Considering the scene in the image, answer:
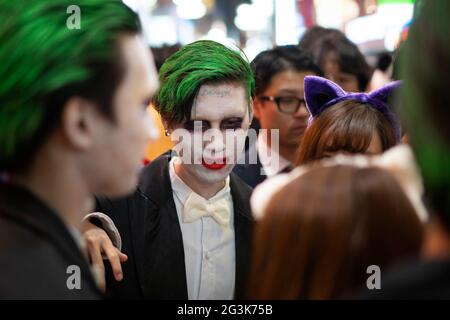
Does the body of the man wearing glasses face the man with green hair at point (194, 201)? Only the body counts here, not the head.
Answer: no

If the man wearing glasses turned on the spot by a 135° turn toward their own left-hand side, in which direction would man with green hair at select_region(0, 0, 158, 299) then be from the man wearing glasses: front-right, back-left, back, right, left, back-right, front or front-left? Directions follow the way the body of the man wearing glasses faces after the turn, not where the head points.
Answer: back

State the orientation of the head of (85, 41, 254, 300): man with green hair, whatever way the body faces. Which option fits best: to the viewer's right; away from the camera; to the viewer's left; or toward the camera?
toward the camera
